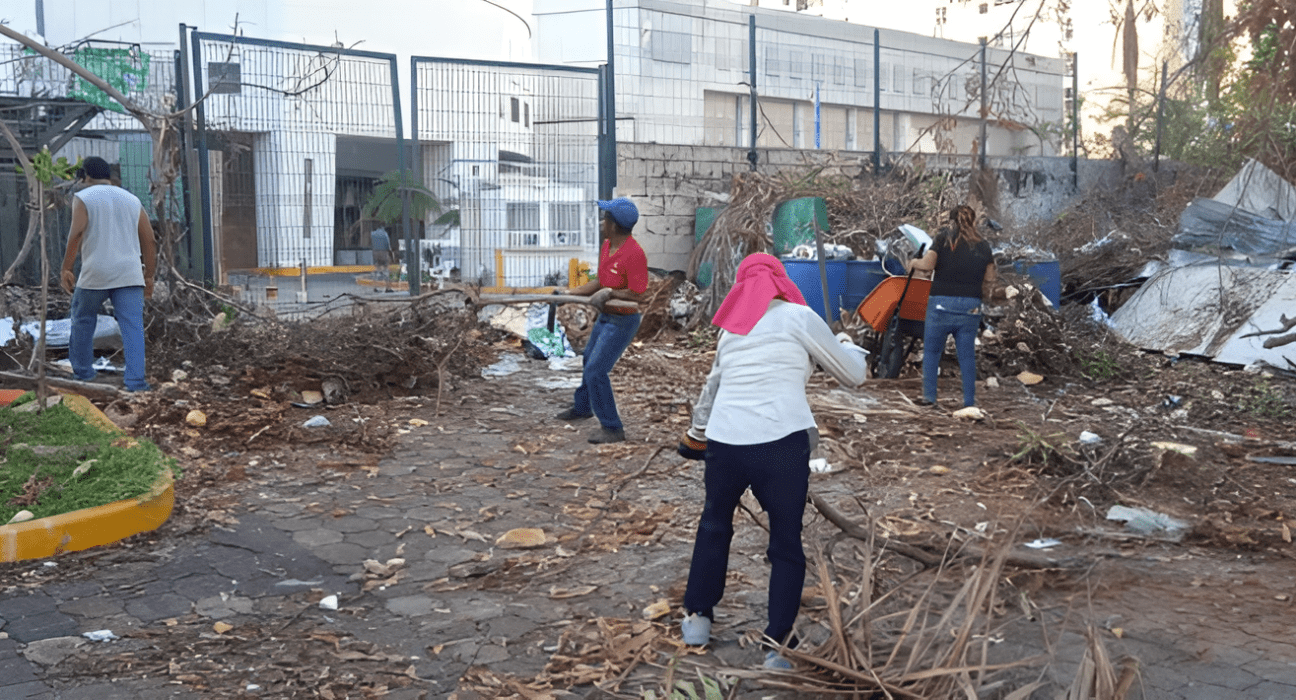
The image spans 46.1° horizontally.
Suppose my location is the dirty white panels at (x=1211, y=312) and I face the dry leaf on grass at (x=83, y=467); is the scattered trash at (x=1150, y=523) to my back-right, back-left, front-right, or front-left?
front-left

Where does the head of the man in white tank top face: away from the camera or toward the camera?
away from the camera

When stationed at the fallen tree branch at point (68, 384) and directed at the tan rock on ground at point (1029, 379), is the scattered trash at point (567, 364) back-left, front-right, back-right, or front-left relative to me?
front-left

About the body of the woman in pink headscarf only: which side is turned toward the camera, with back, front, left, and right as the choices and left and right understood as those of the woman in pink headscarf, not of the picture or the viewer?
back

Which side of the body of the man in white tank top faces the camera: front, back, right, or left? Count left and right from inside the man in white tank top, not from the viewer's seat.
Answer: back

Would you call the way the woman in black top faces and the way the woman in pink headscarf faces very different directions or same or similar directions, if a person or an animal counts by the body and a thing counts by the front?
same or similar directions

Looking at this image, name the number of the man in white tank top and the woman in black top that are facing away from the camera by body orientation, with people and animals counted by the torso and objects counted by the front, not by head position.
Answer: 2

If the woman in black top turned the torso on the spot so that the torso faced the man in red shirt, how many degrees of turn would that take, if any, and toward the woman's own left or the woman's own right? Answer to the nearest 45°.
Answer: approximately 135° to the woman's own left

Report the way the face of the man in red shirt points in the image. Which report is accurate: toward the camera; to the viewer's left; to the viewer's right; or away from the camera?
to the viewer's left

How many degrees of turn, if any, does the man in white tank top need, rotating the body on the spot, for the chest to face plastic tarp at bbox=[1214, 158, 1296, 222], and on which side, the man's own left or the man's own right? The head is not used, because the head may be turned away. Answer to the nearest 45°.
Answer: approximately 90° to the man's own right

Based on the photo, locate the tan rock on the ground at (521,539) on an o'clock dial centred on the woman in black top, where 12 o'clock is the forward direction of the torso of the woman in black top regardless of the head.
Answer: The tan rock on the ground is roughly at 7 o'clock from the woman in black top.

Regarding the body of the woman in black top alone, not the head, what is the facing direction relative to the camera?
away from the camera
